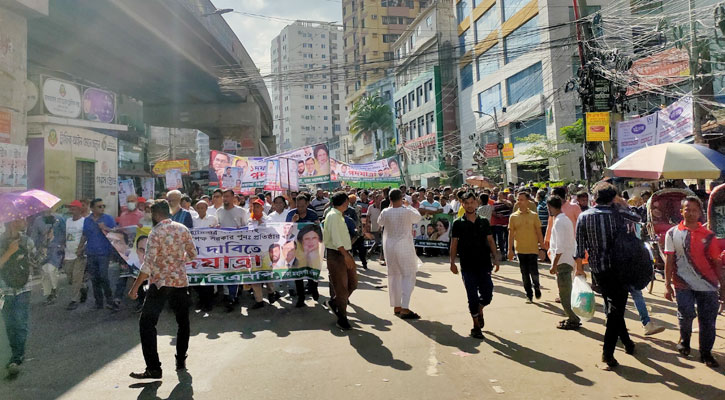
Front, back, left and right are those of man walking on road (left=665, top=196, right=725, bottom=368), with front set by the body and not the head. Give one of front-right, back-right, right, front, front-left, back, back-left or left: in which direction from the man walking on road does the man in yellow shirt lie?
back-right

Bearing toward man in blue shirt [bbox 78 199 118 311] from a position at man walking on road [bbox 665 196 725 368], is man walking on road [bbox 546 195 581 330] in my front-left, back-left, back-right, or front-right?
front-right

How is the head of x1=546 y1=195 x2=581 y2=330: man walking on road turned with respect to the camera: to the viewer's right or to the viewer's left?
to the viewer's left

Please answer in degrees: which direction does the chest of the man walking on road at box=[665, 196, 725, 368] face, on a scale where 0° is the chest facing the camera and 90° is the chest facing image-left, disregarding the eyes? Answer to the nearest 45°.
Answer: approximately 0°

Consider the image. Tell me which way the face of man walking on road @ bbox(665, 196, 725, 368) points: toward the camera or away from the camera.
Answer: toward the camera

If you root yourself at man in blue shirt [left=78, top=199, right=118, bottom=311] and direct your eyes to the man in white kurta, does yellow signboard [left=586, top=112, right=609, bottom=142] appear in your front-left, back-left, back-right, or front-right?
front-left

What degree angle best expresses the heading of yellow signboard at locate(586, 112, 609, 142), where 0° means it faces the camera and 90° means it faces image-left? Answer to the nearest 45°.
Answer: approximately 0°

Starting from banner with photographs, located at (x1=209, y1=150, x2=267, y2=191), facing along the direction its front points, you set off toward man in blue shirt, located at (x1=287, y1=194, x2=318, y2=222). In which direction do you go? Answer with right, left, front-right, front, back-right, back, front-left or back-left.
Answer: front

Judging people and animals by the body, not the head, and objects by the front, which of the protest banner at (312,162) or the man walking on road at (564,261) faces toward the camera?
the protest banner

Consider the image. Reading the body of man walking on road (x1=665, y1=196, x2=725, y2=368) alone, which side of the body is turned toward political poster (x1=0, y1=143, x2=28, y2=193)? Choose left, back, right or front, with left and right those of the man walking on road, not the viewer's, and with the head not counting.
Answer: right

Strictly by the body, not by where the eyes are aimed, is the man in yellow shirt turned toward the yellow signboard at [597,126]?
no

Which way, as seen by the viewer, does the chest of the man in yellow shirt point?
toward the camera

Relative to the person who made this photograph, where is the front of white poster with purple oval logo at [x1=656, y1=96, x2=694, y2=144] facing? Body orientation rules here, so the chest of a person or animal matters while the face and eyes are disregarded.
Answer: facing the viewer and to the left of the viewer

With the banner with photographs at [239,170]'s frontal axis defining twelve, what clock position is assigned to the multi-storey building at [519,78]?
The multi-storey building is roughly at 8 o'clock from the banner with photographs.

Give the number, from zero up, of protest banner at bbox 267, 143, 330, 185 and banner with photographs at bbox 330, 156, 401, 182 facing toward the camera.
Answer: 2

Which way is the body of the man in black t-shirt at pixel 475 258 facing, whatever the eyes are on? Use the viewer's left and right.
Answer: facing the viewer

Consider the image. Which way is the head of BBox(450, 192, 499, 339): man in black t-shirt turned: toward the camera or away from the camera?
toward the camera

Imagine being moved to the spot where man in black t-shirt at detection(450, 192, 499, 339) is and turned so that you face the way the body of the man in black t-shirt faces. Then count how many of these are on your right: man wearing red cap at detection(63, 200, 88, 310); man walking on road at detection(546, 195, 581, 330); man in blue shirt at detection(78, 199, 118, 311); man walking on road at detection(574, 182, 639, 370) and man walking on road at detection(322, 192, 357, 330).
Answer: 3

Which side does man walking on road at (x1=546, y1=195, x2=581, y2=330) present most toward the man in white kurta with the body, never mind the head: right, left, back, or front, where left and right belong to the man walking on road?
front

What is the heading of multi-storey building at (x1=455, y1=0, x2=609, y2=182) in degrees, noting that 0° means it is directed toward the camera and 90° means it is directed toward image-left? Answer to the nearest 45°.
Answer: approximately 45°
